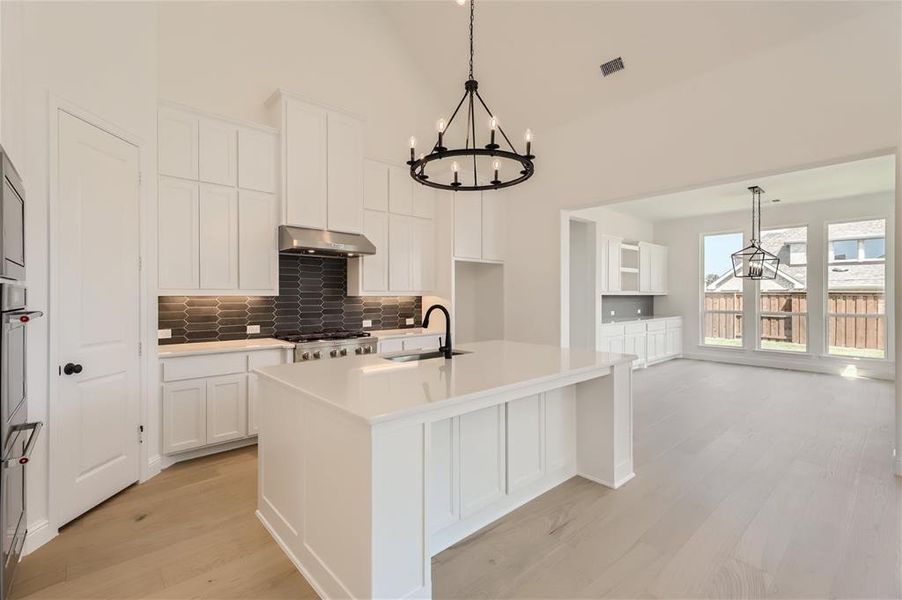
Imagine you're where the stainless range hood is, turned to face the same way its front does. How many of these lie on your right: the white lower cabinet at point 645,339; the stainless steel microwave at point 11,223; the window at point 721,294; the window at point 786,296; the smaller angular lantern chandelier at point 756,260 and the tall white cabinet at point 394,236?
1

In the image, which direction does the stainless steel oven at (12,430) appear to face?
to the viewer's right

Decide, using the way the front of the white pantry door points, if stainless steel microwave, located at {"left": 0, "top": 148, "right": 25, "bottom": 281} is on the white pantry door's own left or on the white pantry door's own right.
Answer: on the white pantry door's own right

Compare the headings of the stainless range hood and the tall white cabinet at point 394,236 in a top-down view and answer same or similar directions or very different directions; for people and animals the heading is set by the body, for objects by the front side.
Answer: same or similar directions

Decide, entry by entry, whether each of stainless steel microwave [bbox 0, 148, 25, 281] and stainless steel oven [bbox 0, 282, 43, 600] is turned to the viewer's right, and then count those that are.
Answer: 2

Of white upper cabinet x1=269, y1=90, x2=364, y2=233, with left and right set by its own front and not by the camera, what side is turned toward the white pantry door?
right

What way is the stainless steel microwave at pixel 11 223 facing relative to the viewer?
to the viewer's right

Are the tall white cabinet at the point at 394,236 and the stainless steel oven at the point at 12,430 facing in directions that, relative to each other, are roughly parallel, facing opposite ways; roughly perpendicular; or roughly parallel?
roughly perpendicular

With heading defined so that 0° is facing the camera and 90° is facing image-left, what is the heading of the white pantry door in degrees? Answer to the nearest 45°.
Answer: approximately 315°

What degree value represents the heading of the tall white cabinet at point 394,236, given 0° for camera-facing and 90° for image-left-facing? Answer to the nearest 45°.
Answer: approximately 315°

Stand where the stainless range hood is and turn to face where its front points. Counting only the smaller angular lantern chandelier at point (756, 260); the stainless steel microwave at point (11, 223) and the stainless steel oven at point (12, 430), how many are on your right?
2

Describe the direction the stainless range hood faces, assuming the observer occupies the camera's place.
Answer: facing the viewer and to the right of the viewer

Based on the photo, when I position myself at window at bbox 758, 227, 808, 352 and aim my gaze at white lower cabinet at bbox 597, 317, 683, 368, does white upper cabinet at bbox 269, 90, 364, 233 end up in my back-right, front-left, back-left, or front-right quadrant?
front-left
